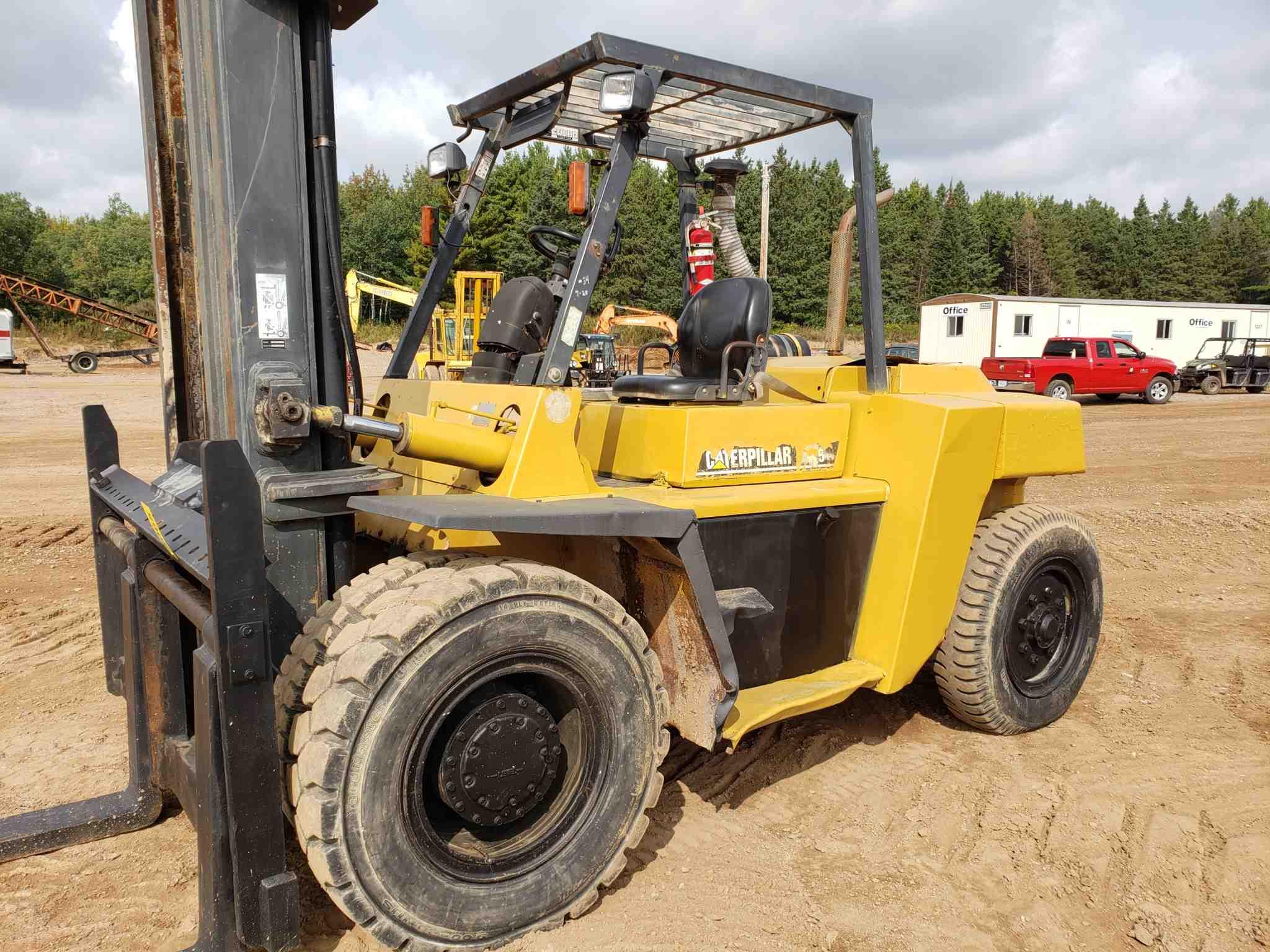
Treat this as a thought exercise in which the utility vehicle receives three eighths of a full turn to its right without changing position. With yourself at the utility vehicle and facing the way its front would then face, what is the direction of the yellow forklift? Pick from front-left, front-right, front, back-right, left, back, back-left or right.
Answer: back

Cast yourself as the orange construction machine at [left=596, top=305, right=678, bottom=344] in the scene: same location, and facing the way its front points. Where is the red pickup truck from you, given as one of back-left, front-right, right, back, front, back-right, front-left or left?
back

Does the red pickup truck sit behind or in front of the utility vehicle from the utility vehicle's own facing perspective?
in front

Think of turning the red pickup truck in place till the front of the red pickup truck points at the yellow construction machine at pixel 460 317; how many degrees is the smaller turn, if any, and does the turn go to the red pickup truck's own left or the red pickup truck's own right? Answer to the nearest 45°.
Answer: approximately 180°

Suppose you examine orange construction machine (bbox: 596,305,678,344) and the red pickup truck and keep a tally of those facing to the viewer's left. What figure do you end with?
1

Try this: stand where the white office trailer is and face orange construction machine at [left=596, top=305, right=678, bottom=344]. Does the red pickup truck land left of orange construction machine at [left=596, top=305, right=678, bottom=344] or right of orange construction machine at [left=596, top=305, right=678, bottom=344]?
left

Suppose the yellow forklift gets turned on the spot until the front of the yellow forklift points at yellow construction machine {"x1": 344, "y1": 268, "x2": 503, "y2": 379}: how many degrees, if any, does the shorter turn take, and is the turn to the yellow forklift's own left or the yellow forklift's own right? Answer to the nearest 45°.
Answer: approximately 135° to the yellow forklift's own right

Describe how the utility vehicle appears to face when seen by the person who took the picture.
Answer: facing the viewer and to the left of the viewer

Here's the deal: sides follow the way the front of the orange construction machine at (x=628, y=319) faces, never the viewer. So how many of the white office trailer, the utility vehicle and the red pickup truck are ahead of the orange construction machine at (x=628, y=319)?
0

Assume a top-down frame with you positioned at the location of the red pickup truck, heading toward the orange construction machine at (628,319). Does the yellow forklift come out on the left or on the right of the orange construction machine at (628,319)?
left

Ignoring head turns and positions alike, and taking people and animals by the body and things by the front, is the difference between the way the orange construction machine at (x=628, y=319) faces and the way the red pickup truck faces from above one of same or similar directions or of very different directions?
very different directions

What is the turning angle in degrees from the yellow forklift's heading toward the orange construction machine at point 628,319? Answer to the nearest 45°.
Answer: approximately 135° to its right

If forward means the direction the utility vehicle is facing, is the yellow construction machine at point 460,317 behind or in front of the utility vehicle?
in front

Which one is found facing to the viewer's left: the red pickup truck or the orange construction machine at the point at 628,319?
the orange construction machine

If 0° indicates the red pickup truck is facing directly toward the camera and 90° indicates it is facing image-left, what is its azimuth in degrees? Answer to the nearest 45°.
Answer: approximately 225°
